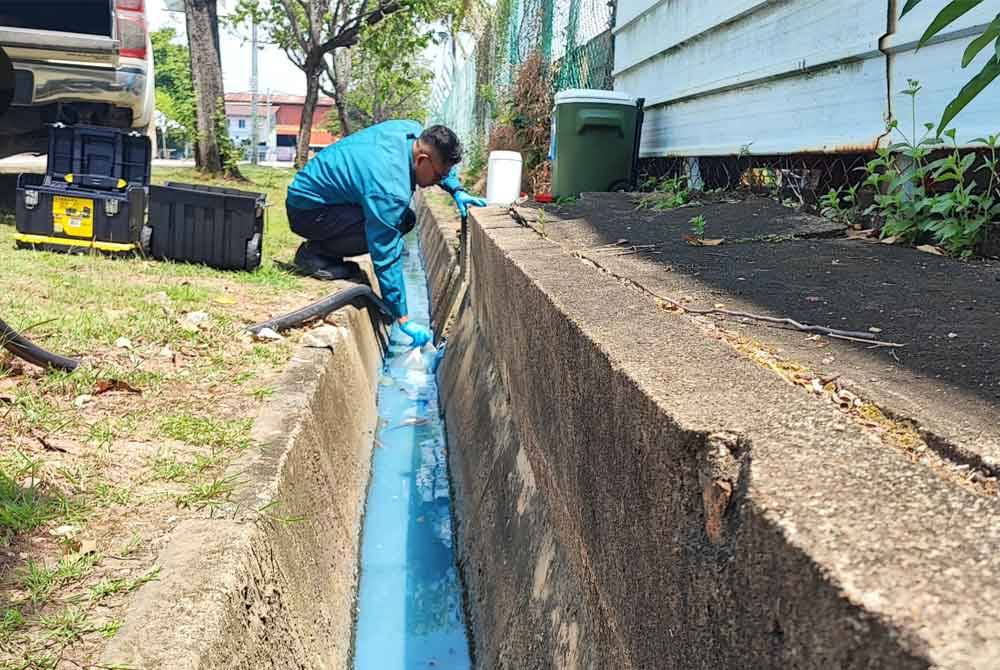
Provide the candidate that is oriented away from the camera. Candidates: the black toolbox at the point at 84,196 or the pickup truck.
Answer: the pickup truck

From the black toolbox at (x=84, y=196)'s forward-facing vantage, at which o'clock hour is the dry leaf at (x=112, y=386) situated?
The dry leaf is roughly at 12 o'clock from the black toolbox.

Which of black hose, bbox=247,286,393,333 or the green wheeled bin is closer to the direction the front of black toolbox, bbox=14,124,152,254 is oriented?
the black hose

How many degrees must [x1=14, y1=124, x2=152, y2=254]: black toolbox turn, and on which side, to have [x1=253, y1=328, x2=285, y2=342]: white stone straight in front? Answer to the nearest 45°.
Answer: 0° — it already faces it

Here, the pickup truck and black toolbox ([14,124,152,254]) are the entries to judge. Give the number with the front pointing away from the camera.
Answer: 1

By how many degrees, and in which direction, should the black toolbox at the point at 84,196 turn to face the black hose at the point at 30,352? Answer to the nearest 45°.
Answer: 0° — it already faces it

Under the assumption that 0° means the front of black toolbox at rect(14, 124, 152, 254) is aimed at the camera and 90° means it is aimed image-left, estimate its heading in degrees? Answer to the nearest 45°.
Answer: approximately 0°

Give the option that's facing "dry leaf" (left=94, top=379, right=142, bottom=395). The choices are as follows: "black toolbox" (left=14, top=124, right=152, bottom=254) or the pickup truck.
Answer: the black toolbox

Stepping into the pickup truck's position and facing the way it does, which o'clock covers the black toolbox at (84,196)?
The black toolbox is roughly at 6 o'clock from the pickup truck.

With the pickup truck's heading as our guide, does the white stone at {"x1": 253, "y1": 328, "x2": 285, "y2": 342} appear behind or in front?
behind

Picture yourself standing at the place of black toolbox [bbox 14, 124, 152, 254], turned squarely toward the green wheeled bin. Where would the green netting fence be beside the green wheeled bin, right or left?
left

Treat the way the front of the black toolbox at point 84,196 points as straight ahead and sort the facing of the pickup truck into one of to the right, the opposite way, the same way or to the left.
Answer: the opposite way

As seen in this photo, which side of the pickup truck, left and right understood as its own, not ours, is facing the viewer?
back

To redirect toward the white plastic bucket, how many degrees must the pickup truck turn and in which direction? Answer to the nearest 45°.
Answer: approximately 90° to its right
